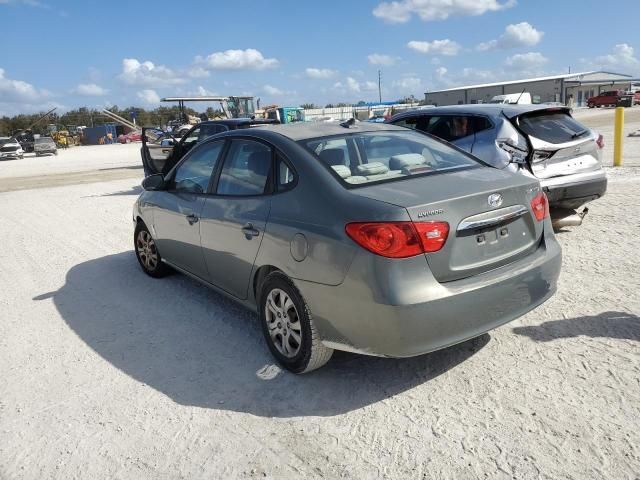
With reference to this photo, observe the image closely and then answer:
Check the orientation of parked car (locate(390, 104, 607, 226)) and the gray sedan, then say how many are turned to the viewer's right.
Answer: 0

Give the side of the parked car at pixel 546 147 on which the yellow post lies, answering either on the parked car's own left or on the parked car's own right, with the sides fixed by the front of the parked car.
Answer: on the parked car's own right

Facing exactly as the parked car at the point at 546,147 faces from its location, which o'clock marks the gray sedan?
The gray sedan is roughly at 8 o'clock from the parked car.

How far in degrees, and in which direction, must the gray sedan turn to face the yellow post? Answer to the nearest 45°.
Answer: approximately 90° to its right

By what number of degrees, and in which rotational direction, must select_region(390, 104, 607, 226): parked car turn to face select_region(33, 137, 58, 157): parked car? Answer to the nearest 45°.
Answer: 0° — it already faces it

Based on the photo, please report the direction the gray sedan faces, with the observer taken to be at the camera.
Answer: facing away from the viewer and to the left of the viewer

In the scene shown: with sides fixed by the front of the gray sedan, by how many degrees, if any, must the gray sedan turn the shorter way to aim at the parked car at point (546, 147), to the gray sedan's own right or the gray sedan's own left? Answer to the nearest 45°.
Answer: approximately 90° to the gray sedan's own right

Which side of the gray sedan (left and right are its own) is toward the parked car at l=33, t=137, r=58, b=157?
front

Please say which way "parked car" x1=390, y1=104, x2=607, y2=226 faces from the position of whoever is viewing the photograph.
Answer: facing away from the viewer and to the left of the viewer
